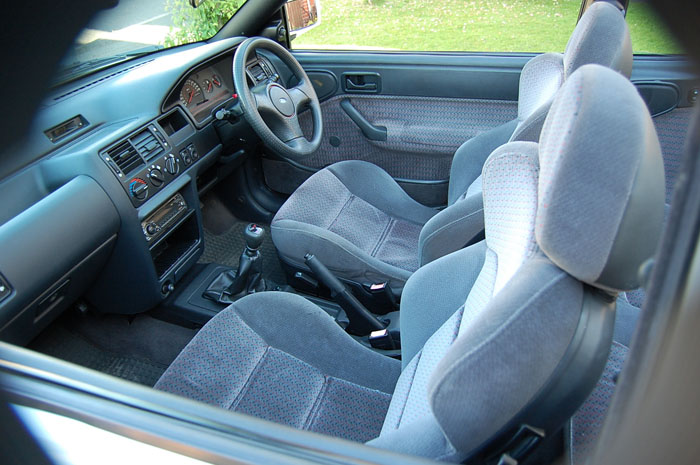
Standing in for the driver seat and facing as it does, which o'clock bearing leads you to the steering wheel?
The steering wheel is roughly at 1 o'clock from the driver seat.

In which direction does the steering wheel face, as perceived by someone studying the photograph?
facing the viewer and to the right of the viewer

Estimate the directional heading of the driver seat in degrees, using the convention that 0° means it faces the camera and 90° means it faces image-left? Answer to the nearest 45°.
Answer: approximately 90°

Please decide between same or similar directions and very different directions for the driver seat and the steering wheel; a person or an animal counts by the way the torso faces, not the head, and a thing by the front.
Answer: very different directions

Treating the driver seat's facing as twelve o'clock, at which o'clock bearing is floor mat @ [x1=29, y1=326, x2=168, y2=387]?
The floor mat is roughly at 11 o'clock from the driver seat.

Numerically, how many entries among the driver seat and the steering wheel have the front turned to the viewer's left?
1
